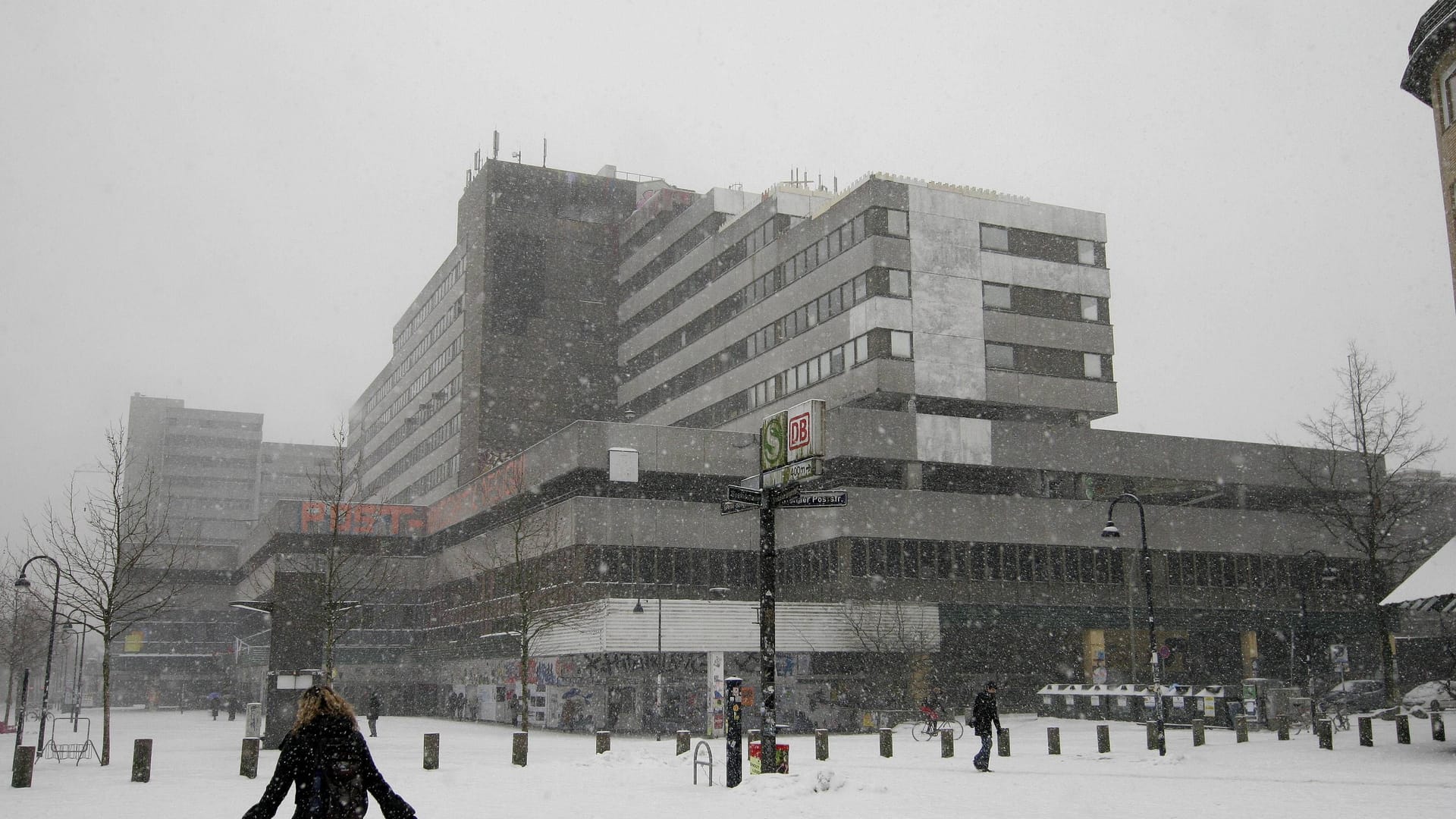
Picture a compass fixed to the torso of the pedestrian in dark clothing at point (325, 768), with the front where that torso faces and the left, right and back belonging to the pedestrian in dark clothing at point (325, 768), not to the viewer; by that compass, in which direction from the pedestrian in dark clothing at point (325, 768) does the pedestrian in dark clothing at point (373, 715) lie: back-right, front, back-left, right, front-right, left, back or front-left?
front

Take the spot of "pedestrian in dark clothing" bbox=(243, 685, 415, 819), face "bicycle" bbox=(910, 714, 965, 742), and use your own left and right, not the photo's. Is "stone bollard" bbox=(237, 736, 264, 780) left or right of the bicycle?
left

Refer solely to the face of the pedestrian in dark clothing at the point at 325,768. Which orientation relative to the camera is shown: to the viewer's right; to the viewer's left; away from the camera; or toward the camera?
away from the camera

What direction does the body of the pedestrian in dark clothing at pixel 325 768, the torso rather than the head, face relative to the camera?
away from the camera

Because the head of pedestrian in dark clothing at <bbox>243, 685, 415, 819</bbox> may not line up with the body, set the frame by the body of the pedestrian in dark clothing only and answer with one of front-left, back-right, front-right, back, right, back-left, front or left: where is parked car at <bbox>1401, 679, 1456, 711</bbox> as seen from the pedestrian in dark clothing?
front-right

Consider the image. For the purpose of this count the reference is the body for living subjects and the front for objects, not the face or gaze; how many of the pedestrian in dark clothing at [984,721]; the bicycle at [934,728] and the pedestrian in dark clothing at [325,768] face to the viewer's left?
1

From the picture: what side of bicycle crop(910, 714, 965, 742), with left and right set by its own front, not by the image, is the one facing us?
right
